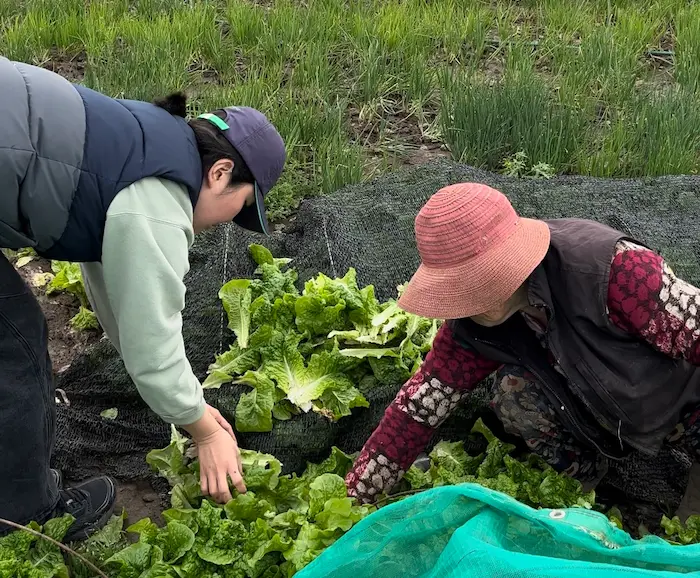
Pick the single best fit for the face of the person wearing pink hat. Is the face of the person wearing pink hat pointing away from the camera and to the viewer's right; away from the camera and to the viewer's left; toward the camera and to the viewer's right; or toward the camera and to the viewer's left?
toward the camera and to the viewer's left

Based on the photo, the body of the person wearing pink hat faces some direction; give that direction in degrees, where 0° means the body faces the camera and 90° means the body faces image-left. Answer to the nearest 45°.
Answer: approximately 45°

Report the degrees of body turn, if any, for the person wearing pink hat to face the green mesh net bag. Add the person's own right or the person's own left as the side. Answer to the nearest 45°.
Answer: approximately 45° to the person's own left
